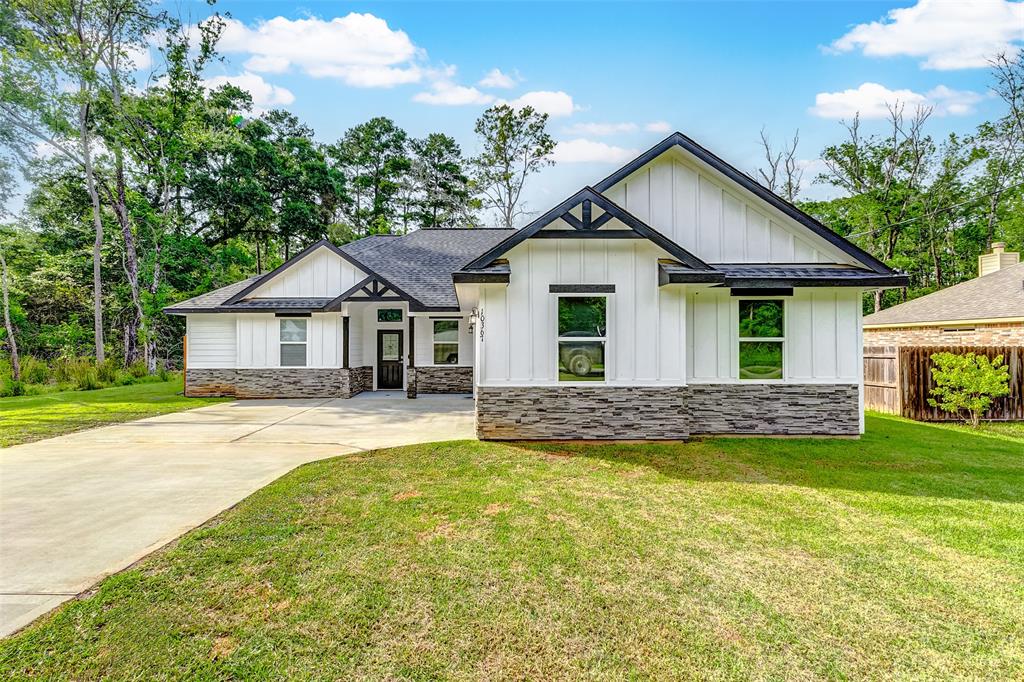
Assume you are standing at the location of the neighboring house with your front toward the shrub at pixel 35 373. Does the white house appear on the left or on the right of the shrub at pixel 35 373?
left

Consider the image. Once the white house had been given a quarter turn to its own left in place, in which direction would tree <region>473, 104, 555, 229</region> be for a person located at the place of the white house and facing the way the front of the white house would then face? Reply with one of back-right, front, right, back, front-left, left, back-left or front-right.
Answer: left

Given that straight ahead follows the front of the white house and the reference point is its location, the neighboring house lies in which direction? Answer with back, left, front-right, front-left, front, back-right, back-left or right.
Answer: back-left

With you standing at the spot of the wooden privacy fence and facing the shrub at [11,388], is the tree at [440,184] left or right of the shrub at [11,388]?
right

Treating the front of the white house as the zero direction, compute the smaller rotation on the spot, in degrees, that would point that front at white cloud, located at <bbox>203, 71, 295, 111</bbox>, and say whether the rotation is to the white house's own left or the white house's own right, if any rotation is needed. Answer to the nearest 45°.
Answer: approximately 135° to the white house's own right

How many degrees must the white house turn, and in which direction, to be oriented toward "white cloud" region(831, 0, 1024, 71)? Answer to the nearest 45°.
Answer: approximately 135° to its left

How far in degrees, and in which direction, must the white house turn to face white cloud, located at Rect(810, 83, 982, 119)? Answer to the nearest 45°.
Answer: approximately 135° to its left

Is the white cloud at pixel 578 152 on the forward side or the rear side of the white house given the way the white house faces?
on the rear side

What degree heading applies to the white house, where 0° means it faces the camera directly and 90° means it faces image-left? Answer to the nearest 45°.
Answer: approximately 0°
